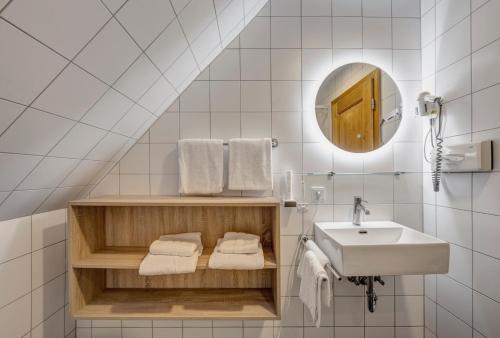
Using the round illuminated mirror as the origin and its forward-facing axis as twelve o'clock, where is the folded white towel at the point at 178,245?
The folded white towel is roughly at 2 o'clock from the round illuminated mirror.

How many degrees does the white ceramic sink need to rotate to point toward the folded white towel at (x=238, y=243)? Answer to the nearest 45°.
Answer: approximately 90° to its right

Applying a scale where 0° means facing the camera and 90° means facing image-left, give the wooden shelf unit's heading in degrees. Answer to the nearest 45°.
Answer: approximately 0°

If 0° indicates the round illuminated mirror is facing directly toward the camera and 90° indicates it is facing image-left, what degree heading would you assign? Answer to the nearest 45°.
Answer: approximately 0°

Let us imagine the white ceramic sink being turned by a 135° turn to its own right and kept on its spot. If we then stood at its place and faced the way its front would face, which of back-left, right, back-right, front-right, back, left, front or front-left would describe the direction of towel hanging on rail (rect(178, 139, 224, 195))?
front-left

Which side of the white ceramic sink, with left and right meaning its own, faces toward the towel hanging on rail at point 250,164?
right

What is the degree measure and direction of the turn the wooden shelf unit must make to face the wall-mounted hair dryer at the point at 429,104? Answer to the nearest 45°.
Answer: approximately 90° to its left
